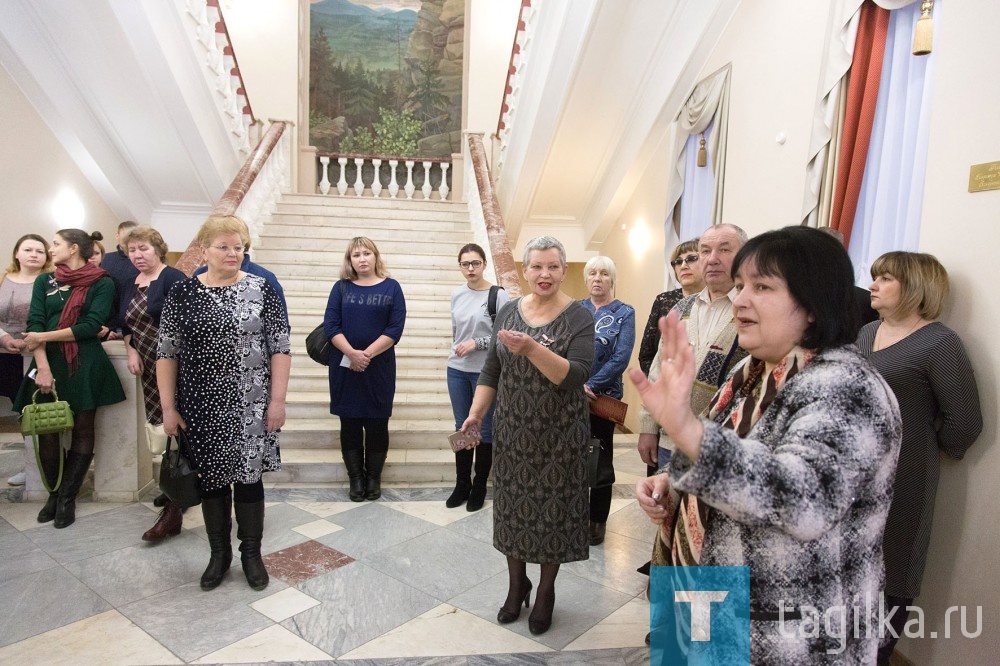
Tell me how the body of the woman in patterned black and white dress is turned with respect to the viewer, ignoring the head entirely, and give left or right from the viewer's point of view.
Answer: facing the viewer

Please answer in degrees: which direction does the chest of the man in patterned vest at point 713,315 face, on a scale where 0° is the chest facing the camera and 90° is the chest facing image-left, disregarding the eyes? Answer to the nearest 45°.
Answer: approximately 45°

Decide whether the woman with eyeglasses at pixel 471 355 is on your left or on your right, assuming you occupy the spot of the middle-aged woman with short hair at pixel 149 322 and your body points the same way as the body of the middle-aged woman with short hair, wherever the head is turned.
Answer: on your left

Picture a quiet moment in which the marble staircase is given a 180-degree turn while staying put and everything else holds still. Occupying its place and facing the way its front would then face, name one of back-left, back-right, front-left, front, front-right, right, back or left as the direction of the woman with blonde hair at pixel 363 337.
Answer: back

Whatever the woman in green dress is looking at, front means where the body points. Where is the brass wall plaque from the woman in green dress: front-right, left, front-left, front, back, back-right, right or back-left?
left

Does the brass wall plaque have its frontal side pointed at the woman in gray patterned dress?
yes

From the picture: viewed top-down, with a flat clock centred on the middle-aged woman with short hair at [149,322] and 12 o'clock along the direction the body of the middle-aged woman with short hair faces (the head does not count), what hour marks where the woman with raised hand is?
The woman with raised hand is roughly at 10 o'clock from the middle-aged woman with short hair.

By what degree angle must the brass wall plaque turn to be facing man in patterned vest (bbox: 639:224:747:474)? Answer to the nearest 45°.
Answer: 0° — it already faces them

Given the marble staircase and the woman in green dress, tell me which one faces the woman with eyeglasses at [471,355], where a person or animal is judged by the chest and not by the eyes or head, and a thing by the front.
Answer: the marble staircase

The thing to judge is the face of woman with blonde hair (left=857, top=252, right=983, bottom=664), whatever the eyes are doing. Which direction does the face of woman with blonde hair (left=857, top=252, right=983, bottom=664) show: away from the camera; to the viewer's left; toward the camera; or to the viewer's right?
to the viewer's left

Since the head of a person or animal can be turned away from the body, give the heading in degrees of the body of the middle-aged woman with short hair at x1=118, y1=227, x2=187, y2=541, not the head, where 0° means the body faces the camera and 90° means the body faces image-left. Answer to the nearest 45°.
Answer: approximately 45°

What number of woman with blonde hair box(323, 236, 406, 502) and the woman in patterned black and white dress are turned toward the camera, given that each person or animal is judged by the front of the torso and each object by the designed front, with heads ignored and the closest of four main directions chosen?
2

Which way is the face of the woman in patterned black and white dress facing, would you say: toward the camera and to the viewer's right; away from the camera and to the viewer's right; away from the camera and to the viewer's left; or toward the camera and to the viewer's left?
toward the camera and to the viewer's right

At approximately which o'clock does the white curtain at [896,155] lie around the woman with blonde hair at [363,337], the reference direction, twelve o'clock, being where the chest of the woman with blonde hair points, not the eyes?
The white curtain is roughly at 10 o'clock from the woman with blonde hair.

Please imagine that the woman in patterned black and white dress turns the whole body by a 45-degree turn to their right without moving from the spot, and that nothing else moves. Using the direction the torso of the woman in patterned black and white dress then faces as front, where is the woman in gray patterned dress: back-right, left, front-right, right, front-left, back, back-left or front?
left

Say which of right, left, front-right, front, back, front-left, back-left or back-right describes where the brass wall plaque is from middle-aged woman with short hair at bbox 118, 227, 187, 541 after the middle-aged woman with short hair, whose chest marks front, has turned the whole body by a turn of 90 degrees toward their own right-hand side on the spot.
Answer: back

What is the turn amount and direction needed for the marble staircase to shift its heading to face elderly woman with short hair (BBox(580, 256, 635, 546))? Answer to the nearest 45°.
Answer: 0° — it already faces them

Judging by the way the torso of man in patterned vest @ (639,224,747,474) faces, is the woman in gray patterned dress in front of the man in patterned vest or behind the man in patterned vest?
in front
